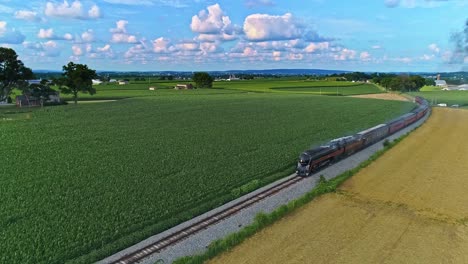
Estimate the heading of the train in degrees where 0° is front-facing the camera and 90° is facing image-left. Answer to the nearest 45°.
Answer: approximately 45°
